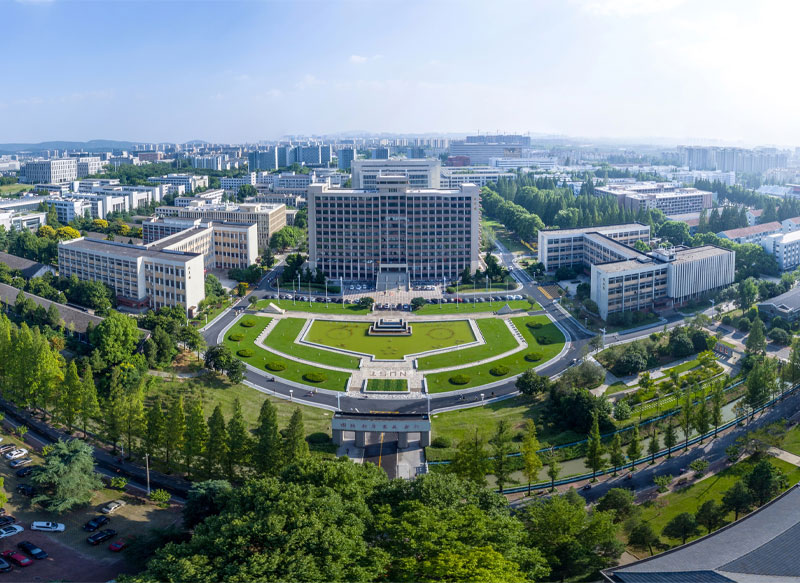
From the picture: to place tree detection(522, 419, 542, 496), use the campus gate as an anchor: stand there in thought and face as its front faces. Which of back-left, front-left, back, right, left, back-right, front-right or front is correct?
front-left

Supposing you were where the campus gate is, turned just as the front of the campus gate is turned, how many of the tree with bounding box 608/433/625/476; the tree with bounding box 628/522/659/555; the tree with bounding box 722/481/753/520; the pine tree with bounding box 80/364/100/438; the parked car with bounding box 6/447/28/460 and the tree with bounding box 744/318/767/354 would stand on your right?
2

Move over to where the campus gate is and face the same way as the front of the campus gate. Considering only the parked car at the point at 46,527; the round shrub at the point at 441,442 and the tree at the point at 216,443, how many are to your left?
1

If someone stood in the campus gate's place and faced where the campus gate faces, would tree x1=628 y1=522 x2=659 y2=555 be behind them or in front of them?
in front

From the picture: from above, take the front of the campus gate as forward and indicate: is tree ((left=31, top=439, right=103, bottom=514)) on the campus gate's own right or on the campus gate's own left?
on the campus gate's own right

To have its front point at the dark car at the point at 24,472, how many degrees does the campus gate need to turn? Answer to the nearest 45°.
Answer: approximately 90° to its right

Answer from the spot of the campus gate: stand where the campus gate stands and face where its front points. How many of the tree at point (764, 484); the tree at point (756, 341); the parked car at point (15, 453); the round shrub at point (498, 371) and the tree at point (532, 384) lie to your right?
1

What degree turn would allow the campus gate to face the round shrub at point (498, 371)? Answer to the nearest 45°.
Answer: approximately 135° to its left

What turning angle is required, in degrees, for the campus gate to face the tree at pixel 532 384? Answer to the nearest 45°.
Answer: approximately 135° to its left

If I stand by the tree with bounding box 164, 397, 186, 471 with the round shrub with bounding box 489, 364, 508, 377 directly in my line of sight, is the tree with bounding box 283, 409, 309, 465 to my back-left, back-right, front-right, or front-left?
front-right

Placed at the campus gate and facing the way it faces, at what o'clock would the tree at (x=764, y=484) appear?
The tree is roughly at 10 o'clock from the campus gate.

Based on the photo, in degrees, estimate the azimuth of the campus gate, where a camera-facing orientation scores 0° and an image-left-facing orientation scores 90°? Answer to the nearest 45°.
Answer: approximately 0°

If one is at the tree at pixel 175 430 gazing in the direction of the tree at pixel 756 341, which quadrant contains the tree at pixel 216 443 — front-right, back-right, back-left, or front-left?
front-right

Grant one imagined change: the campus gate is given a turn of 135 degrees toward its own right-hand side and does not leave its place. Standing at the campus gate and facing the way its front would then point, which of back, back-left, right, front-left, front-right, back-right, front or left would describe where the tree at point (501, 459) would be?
back

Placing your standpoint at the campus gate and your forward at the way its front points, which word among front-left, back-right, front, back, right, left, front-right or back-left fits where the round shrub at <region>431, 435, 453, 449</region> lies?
left

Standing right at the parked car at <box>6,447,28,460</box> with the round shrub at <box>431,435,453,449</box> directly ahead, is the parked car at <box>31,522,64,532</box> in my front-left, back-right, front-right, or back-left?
front-right

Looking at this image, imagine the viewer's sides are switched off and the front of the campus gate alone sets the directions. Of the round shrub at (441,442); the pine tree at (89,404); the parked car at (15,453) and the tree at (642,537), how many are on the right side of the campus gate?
2

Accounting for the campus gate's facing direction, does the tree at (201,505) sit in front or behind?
in front

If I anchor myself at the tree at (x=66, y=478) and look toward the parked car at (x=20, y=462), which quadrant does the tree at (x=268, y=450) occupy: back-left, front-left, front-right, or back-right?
back-right
